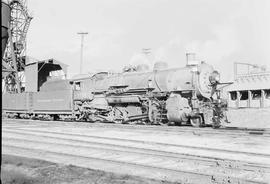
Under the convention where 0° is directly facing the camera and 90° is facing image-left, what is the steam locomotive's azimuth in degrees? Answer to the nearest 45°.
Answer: approximately 315°

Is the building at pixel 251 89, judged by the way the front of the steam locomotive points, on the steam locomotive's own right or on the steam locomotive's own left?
on the steam locomotive's own left

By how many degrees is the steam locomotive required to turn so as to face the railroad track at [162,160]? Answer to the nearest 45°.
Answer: approximately 45° to its right
